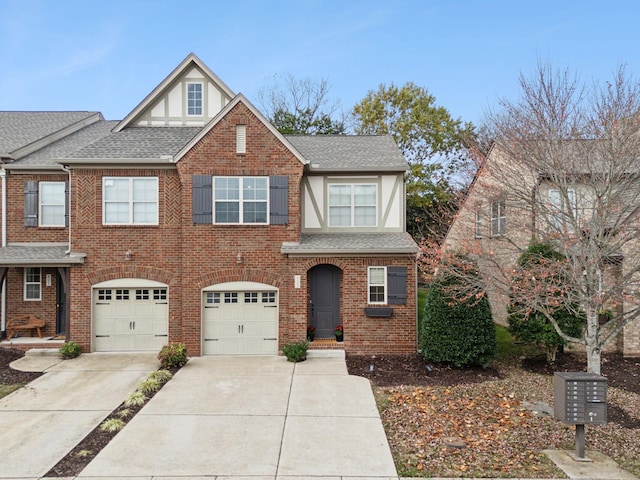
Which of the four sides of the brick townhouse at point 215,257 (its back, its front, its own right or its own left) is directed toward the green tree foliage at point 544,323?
left

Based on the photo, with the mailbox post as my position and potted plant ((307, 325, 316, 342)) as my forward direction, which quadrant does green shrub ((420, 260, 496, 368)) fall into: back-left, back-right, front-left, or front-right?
front-right

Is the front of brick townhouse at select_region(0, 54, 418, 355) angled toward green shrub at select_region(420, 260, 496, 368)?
no

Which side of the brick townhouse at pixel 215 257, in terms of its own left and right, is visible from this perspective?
front

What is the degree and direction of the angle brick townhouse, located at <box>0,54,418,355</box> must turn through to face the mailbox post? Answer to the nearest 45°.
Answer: approximately 45° to its left

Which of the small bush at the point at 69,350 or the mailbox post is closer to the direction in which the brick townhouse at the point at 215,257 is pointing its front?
the mailbox post

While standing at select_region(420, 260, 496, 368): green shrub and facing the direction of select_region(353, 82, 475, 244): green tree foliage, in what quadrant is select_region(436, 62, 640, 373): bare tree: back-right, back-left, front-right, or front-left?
back-right

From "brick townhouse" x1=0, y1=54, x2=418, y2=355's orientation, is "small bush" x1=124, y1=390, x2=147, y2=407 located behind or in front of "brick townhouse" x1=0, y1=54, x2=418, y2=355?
in front

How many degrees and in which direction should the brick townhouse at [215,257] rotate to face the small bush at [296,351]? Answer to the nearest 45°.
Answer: approximately 45° to its left
